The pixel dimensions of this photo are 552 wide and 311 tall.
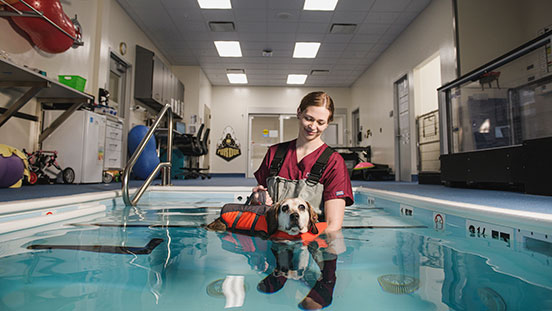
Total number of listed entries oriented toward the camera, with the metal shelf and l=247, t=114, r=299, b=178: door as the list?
1

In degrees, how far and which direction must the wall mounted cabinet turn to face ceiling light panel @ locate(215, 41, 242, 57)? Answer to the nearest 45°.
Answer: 0° — it already faces it

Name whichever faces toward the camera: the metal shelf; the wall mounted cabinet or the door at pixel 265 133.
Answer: the door

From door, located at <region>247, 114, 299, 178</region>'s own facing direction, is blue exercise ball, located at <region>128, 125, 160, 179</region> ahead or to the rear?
ahead

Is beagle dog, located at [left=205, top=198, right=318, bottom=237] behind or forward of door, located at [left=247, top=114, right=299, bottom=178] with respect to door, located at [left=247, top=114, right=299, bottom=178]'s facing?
forward

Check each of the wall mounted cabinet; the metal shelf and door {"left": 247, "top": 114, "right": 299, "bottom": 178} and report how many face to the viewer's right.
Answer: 2

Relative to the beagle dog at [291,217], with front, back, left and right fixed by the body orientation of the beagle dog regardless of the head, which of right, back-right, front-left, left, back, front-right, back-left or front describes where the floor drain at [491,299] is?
front

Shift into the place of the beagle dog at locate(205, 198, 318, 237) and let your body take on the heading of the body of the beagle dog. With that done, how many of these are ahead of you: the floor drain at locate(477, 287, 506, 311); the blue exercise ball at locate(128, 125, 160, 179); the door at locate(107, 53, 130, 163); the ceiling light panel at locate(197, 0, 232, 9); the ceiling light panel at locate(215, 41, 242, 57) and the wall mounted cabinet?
1

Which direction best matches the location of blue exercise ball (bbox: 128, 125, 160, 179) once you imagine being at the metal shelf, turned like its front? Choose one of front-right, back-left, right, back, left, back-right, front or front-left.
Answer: front-left

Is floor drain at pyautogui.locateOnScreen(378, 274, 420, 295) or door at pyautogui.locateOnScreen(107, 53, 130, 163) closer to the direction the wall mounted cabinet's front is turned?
the floor drain

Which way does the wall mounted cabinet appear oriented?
to the viewer's right

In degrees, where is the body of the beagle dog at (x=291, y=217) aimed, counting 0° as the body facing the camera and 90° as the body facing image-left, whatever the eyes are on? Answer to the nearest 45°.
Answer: approximately 315°

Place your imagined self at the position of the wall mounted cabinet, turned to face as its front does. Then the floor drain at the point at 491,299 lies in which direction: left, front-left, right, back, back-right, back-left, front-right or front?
right

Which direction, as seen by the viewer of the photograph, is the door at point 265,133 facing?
facing the viewer
